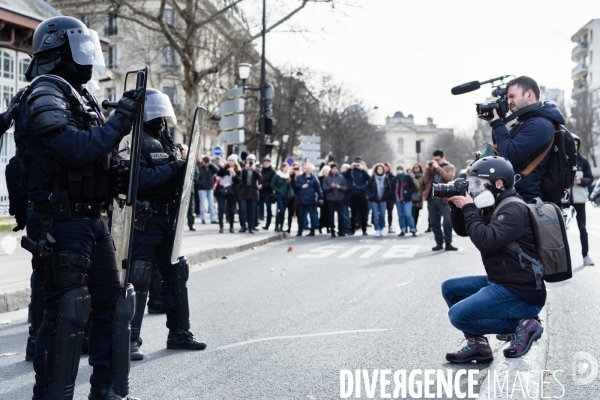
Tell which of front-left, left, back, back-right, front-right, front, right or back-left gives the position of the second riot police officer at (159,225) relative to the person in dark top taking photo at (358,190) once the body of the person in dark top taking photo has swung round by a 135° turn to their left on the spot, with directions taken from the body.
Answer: back-right

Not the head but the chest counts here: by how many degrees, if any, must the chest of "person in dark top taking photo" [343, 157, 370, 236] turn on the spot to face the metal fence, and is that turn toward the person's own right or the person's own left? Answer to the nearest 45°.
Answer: approximately 45° to the person's own right

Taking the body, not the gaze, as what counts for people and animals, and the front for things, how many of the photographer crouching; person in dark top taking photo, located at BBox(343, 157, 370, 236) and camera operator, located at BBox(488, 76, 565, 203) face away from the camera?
0

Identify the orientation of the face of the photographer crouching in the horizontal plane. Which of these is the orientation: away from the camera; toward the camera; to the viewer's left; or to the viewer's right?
to the viewer's left

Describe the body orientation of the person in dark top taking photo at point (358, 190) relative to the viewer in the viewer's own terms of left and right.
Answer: facing the viewer

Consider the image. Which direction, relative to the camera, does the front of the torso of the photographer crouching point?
to the viewer's left

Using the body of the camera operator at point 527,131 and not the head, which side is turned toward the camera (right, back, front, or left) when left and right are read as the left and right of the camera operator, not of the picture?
left
